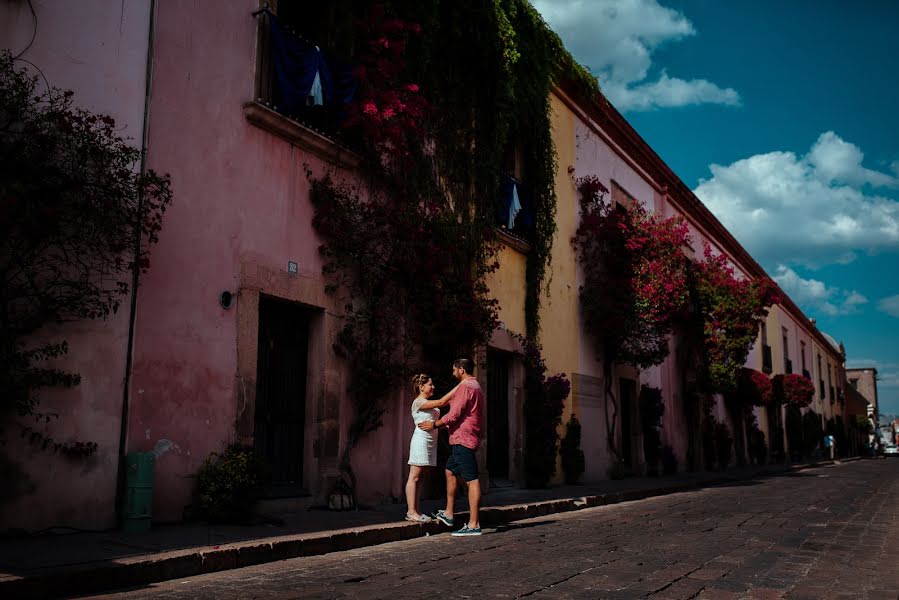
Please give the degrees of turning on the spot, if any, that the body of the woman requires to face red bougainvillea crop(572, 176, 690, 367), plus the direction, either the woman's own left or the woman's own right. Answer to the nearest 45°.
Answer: approximately 45° to the woman's own left

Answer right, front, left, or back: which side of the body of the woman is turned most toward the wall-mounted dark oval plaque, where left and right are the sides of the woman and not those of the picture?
back

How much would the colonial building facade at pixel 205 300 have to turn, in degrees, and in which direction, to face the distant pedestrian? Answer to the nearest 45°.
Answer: approximately 90° to its left

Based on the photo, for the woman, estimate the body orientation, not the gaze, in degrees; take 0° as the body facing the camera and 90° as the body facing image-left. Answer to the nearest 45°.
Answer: approximately 270°

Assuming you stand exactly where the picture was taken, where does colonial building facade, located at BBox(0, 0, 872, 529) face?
facing the viewer and to the right of the viewer

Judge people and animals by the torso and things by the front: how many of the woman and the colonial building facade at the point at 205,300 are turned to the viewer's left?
0

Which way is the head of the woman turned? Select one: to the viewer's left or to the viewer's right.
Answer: to the viewer's right

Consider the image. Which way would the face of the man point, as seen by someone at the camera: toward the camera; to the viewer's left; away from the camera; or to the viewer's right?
to the viewer's left
